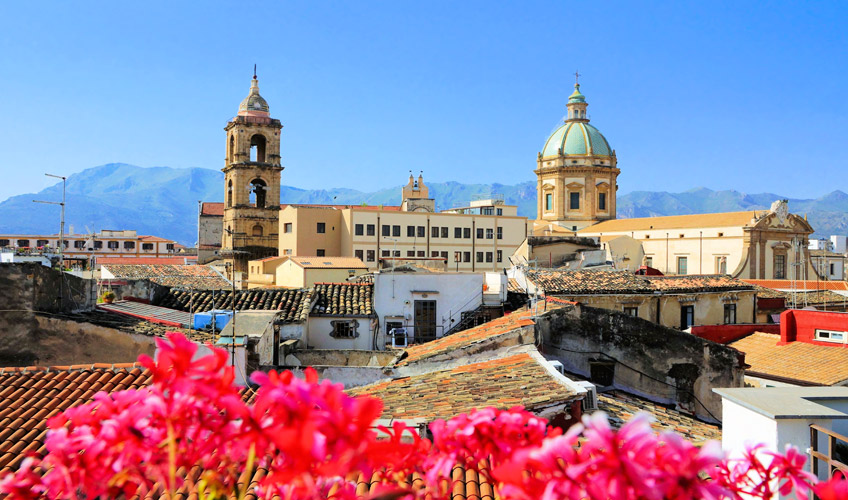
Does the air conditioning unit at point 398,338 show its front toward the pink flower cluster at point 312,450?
yes

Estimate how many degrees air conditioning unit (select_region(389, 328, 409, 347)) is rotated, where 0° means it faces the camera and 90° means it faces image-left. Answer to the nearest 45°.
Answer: approximately 0°
